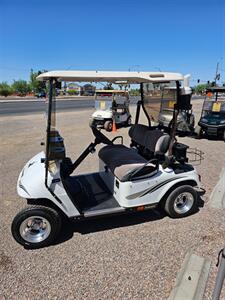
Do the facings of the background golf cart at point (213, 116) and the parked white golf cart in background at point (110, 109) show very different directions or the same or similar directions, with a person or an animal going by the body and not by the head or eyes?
same or similar directions

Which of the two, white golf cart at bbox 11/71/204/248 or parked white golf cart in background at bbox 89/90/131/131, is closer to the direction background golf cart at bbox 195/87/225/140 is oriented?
the white golf cart

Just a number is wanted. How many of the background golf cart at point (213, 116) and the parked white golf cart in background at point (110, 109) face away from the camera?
0

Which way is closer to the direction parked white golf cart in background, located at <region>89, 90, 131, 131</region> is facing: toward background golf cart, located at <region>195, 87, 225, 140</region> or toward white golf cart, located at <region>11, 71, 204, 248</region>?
the white golf cart

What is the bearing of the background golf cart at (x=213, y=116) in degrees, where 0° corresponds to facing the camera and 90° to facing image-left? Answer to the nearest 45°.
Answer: approximately 0°

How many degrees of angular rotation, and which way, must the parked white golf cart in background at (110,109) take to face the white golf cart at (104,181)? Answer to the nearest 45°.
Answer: approximately 45° to its left

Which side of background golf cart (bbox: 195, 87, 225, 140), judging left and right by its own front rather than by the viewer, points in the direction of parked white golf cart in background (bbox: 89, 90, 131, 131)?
right

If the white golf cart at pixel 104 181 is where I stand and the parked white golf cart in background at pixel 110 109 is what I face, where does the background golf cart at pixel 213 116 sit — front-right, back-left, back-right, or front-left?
front-right

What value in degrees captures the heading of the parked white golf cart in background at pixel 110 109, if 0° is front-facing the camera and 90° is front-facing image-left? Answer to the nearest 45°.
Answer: approximately 45°

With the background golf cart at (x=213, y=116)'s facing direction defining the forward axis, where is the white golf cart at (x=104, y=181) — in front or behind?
in front
